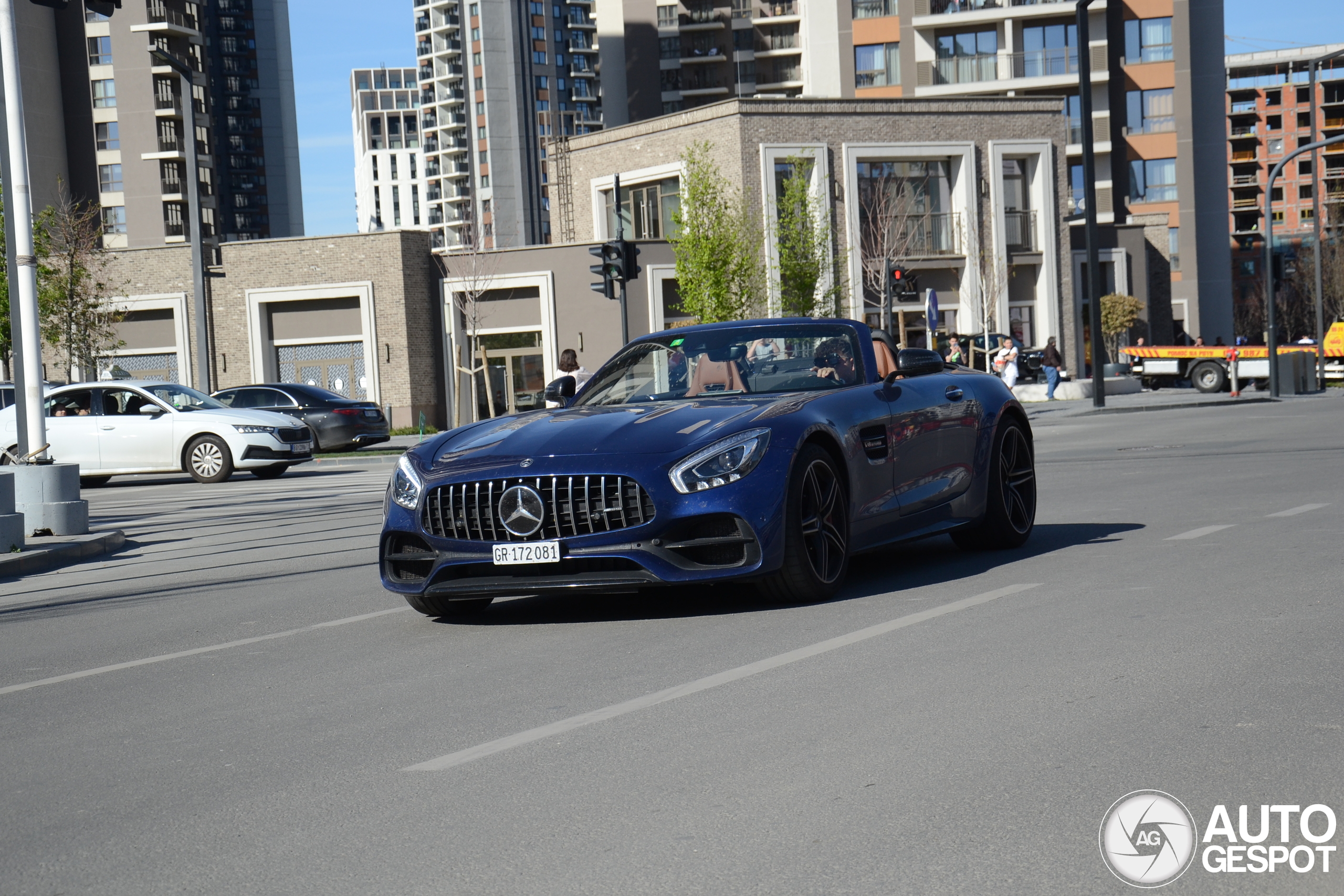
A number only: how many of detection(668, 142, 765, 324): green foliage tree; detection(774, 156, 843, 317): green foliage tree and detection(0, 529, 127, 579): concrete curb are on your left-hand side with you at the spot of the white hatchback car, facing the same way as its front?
2

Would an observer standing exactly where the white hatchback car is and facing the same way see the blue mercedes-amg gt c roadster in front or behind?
in front

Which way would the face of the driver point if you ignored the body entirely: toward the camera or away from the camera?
toward the camera

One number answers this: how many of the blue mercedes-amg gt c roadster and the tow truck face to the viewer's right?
1

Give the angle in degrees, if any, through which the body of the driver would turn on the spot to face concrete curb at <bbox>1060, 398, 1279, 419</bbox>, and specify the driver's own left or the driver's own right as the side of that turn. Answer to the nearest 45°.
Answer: approximately 135° to the driver's own right

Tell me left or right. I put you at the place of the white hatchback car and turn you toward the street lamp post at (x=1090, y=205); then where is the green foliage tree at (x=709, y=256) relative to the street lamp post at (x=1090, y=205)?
left

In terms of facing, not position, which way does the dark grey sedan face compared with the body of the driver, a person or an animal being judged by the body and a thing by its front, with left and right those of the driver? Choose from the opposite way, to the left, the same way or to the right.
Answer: to the right

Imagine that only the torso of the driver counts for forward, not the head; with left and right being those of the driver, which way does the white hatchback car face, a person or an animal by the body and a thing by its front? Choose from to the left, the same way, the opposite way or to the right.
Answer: to the left

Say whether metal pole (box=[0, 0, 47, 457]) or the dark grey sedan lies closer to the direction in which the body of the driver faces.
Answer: the metal pole

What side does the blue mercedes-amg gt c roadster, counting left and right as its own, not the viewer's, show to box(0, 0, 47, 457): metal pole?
right

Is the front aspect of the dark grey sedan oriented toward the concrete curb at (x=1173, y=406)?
no

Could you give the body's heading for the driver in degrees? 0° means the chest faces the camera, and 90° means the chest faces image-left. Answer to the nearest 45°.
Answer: approximately 45°

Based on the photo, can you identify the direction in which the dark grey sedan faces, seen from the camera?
facing away from the viewer and to the left of the viewer

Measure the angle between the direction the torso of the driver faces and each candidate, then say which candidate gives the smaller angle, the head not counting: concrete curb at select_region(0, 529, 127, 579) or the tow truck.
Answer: the concrete curb

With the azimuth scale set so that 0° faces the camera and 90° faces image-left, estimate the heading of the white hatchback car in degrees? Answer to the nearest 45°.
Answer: approximately 315°

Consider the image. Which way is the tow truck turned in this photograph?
to the viewer's right

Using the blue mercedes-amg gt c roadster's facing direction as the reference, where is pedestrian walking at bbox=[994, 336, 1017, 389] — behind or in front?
behind
